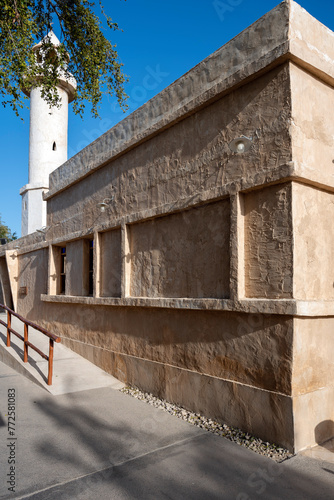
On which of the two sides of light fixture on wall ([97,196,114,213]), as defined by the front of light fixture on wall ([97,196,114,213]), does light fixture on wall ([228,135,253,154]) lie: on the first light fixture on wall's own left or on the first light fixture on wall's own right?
on the first light fixture on wall's own left

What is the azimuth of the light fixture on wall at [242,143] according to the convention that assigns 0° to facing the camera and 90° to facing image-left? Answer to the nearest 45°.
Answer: approximately 45°

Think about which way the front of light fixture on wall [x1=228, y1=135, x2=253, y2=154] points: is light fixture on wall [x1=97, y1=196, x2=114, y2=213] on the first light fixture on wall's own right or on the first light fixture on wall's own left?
on the first light fixture on wall's own right

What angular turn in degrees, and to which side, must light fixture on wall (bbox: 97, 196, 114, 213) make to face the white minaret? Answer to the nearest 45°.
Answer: approximately 135° to its right

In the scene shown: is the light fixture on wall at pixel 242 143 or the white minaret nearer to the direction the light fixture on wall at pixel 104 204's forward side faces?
the light fixture on wall

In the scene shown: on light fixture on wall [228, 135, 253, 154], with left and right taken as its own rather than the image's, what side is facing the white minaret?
right
